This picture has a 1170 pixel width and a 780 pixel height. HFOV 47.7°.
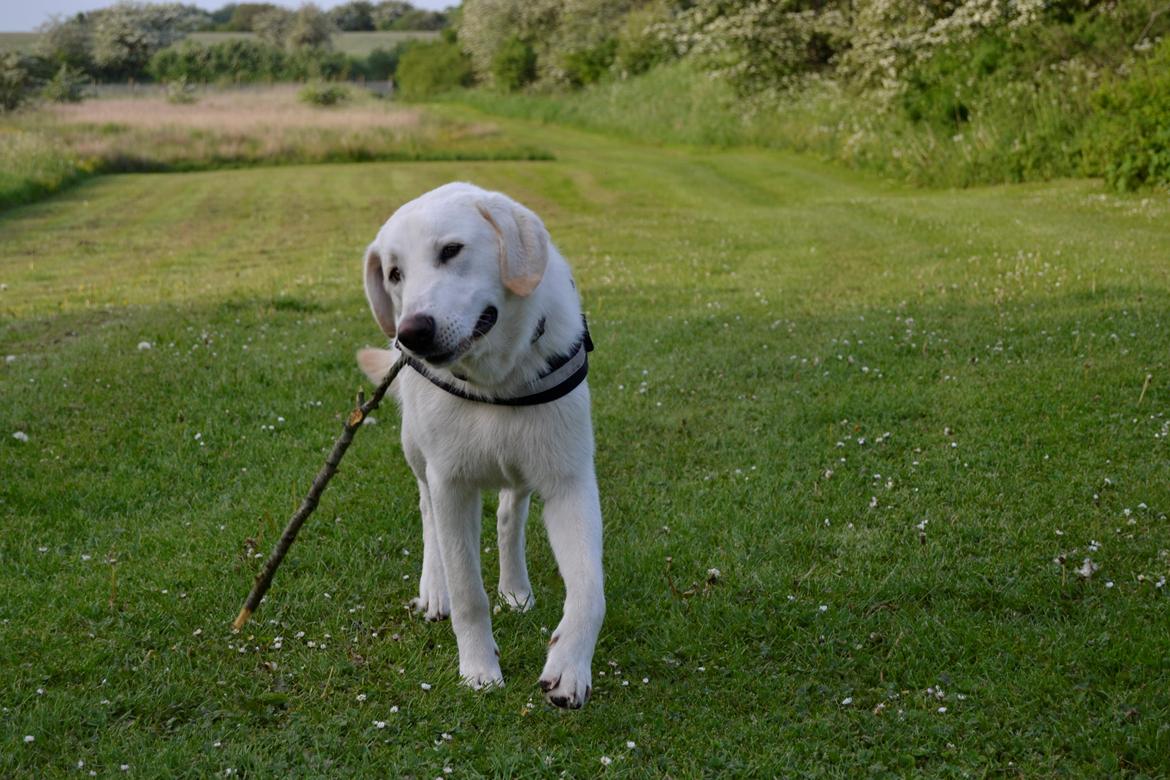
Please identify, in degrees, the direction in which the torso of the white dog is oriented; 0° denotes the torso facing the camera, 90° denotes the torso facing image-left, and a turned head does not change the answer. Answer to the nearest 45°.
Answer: approximately 0°

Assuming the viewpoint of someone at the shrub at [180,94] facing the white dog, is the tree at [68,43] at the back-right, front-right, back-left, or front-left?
back-right

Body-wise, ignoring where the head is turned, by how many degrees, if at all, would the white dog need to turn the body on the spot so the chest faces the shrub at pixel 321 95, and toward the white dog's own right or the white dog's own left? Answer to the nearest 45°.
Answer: approximately 180°

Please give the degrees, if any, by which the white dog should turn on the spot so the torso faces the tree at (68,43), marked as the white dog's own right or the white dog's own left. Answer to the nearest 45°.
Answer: approximately 180°

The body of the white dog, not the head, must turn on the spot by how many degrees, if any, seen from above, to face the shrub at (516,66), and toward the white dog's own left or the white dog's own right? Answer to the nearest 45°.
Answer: approximately 180°

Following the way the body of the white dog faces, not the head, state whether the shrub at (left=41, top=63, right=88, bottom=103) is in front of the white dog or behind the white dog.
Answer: behind
